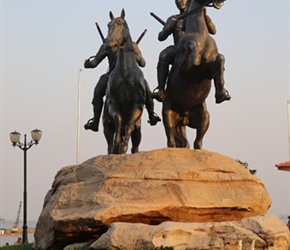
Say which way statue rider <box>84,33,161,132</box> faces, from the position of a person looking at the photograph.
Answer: facing the viewer

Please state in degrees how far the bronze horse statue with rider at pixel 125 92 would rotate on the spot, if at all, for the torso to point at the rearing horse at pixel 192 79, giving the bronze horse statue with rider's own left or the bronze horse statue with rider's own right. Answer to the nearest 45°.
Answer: approximately 90° to the bronze horse statue with rider's own left

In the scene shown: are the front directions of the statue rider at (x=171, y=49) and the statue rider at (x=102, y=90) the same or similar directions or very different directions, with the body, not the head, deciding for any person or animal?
same or similar directions

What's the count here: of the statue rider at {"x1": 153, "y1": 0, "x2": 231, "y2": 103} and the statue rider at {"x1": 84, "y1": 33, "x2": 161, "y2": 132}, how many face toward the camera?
2

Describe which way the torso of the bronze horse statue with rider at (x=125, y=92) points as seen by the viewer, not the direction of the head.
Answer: toward the camera

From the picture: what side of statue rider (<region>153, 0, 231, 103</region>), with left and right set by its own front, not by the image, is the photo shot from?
front
